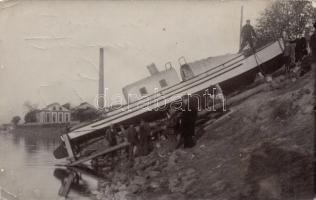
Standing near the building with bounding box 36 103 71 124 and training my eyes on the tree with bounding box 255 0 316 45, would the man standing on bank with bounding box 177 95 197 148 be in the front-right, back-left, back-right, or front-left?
front-right

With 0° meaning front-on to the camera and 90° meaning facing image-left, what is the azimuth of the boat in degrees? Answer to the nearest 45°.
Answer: approximately 270°

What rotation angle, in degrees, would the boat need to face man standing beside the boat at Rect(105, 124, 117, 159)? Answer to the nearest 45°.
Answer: approximately 180°

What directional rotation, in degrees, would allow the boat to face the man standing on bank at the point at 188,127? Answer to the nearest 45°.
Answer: approximately 90° to its right
